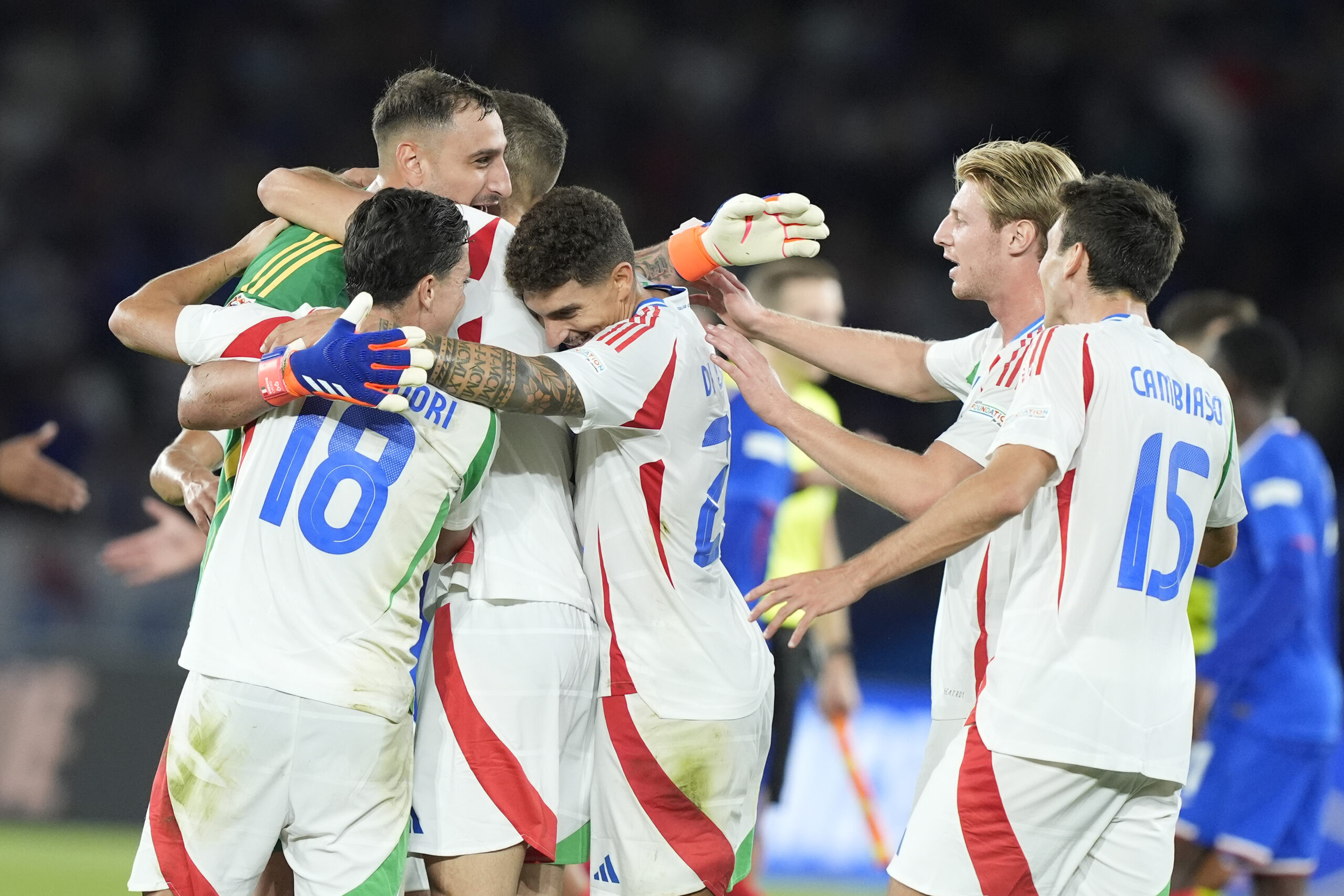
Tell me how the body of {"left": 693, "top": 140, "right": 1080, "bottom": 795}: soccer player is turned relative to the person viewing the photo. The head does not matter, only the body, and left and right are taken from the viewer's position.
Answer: facing to the left of the viewer

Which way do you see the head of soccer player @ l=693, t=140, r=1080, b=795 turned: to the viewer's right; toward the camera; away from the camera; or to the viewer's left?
to the viewer's left

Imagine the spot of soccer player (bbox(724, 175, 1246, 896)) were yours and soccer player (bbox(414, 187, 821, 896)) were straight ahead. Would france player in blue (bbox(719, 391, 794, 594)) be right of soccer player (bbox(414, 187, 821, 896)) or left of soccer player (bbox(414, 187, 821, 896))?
right

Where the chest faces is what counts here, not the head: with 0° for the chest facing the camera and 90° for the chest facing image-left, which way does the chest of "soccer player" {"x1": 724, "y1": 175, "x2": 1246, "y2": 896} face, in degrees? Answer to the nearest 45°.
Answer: approximately 135°

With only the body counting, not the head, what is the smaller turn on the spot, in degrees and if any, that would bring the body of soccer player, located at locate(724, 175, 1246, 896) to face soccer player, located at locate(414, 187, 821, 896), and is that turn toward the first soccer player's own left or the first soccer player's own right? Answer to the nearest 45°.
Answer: approximately 45° to the first soccer player's own left

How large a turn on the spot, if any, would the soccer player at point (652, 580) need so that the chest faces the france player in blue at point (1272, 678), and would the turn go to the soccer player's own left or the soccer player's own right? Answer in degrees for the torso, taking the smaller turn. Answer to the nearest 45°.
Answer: approximately 135° to the soccer player's own right

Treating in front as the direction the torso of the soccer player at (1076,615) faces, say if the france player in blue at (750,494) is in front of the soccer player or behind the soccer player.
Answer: in front

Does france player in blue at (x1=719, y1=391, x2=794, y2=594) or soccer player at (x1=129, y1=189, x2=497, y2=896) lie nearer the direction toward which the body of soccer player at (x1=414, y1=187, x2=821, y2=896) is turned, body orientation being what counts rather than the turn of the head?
the soccer player
